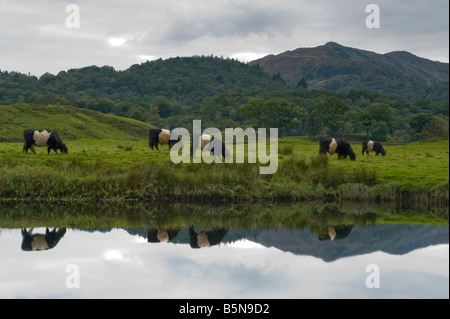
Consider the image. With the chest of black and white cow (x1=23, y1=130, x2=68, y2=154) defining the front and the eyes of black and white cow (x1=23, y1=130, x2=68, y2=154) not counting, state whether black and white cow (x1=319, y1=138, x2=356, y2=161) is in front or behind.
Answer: in front

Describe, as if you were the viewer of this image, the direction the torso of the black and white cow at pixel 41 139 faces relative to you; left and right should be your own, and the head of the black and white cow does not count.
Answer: facing to the right of the viewer

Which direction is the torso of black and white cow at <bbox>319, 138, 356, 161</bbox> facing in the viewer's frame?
to the viewer's right

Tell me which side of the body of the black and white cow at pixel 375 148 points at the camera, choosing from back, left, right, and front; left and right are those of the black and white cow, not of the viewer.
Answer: right

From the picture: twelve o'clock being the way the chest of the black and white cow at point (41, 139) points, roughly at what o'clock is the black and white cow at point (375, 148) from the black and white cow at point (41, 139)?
the black and white cow at point (375, 148) is roughly at 12 o'clock from the black and white cow at point (41, 139).
